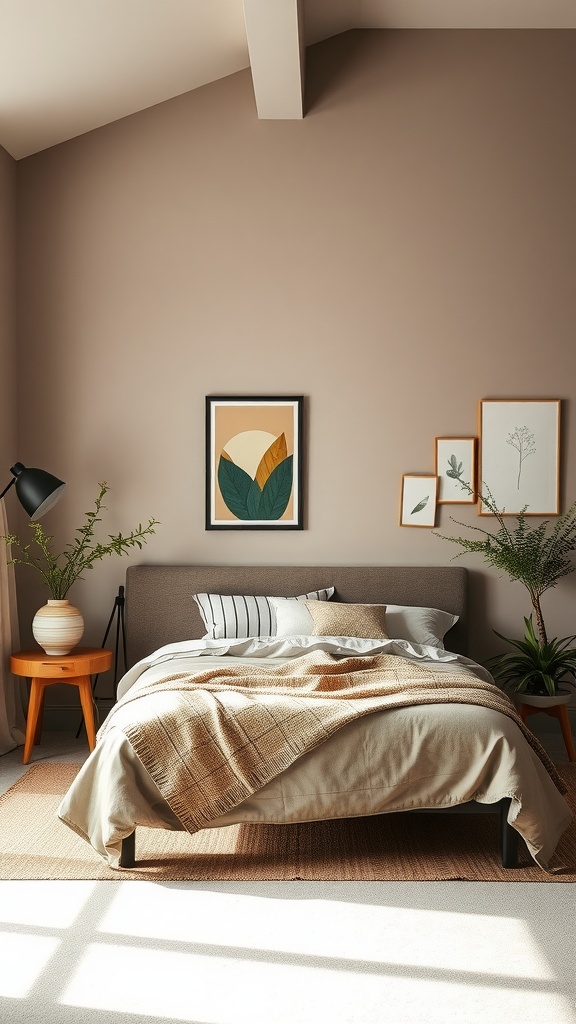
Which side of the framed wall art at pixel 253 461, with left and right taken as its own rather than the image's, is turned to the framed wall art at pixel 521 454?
left

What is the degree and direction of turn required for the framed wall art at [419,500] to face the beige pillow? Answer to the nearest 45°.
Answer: approximately 45° to its right

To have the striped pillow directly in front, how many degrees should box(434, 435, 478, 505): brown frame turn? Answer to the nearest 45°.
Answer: approximately 45° to its right

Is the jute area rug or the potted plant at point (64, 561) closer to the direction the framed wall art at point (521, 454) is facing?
the jute area rug

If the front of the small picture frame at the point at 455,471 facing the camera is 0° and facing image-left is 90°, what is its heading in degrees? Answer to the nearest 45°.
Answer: approximately 0°
